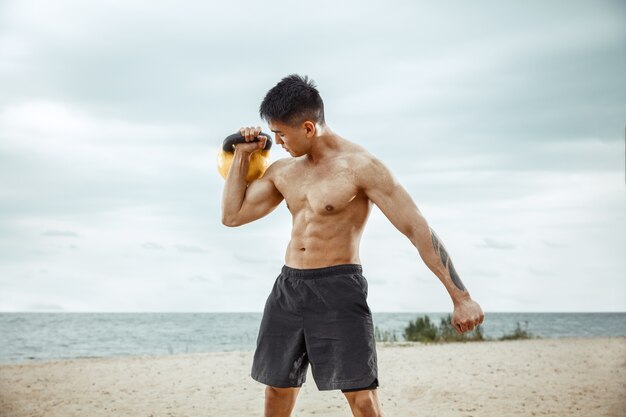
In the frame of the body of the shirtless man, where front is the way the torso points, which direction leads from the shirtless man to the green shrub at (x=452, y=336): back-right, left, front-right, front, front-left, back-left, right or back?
back-right

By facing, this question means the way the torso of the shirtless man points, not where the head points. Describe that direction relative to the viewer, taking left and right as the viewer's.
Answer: facing the viewer and to the left of the viewer

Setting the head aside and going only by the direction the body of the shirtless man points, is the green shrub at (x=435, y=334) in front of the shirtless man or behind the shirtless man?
behind

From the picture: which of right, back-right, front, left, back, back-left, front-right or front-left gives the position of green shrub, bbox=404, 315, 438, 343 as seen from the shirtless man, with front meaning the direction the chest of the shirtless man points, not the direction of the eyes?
back-right
